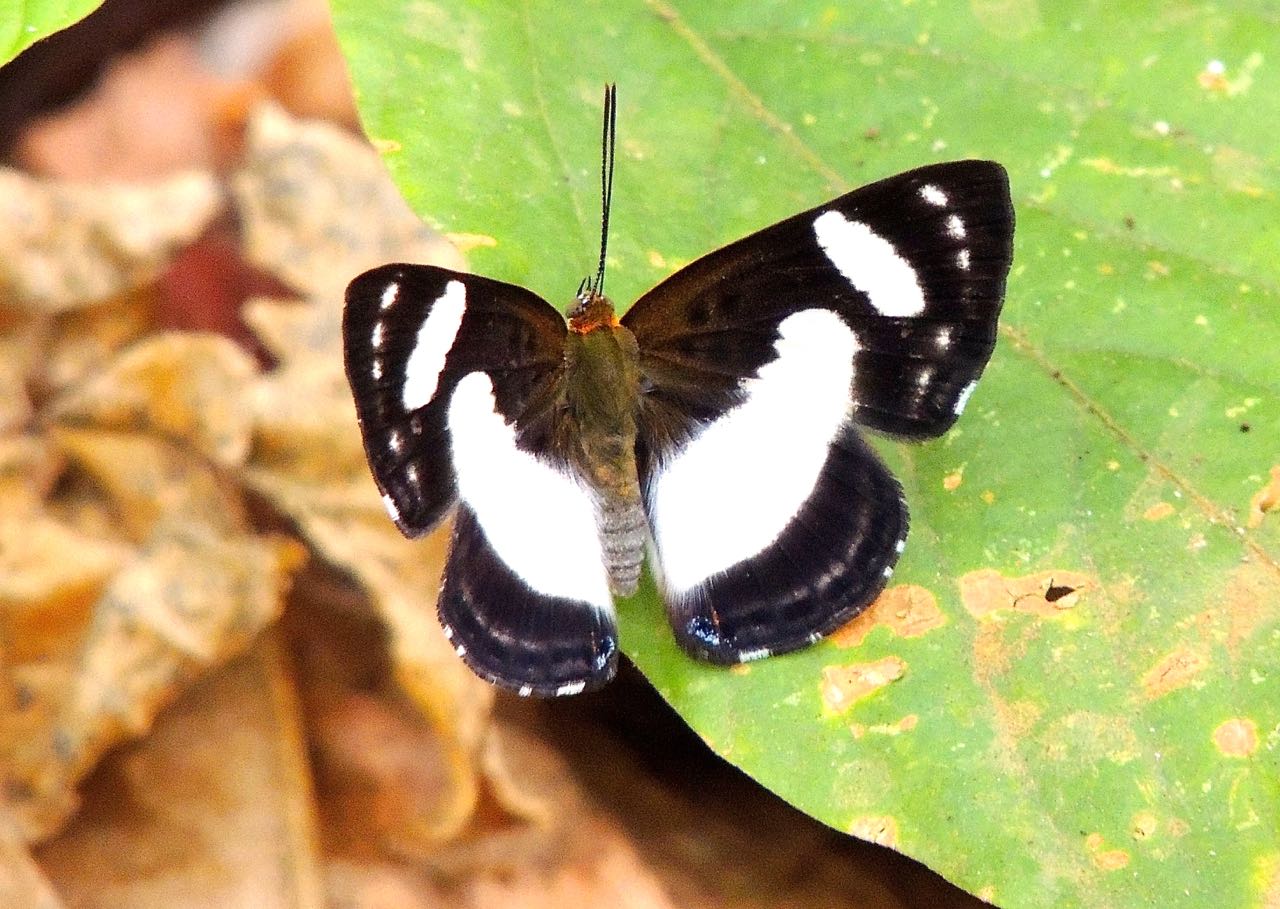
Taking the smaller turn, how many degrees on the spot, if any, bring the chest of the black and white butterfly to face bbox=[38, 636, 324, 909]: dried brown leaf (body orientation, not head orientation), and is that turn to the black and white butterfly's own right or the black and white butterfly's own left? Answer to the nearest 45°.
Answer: approximately 90° to the black and white butterfly's own left

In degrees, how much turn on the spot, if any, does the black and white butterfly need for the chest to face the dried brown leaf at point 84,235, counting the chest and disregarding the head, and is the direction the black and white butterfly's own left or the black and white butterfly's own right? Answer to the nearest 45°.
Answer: approximately 45° to the black and white butterfly's own left

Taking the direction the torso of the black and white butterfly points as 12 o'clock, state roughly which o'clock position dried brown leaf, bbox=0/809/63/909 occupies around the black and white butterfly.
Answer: The dried brown leaf is roughly at 9 o'clock from the black and white butterfly.

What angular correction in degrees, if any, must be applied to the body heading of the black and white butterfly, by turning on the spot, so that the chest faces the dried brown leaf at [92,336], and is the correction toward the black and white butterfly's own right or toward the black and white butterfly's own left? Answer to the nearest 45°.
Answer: approximately 45° to the black and white butterfly's own left

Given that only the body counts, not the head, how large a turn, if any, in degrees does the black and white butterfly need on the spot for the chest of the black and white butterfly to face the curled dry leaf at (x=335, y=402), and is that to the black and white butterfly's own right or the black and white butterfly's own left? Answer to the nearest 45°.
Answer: approximately 45° to the black and white butterfly's own left

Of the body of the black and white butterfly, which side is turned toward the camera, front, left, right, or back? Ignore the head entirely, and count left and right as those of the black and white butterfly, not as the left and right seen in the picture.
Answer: back

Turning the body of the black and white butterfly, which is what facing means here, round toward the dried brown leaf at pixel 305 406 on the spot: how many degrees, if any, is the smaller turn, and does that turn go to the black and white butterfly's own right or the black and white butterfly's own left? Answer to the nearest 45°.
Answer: approximately 45° to the black and white butterfly's own left
